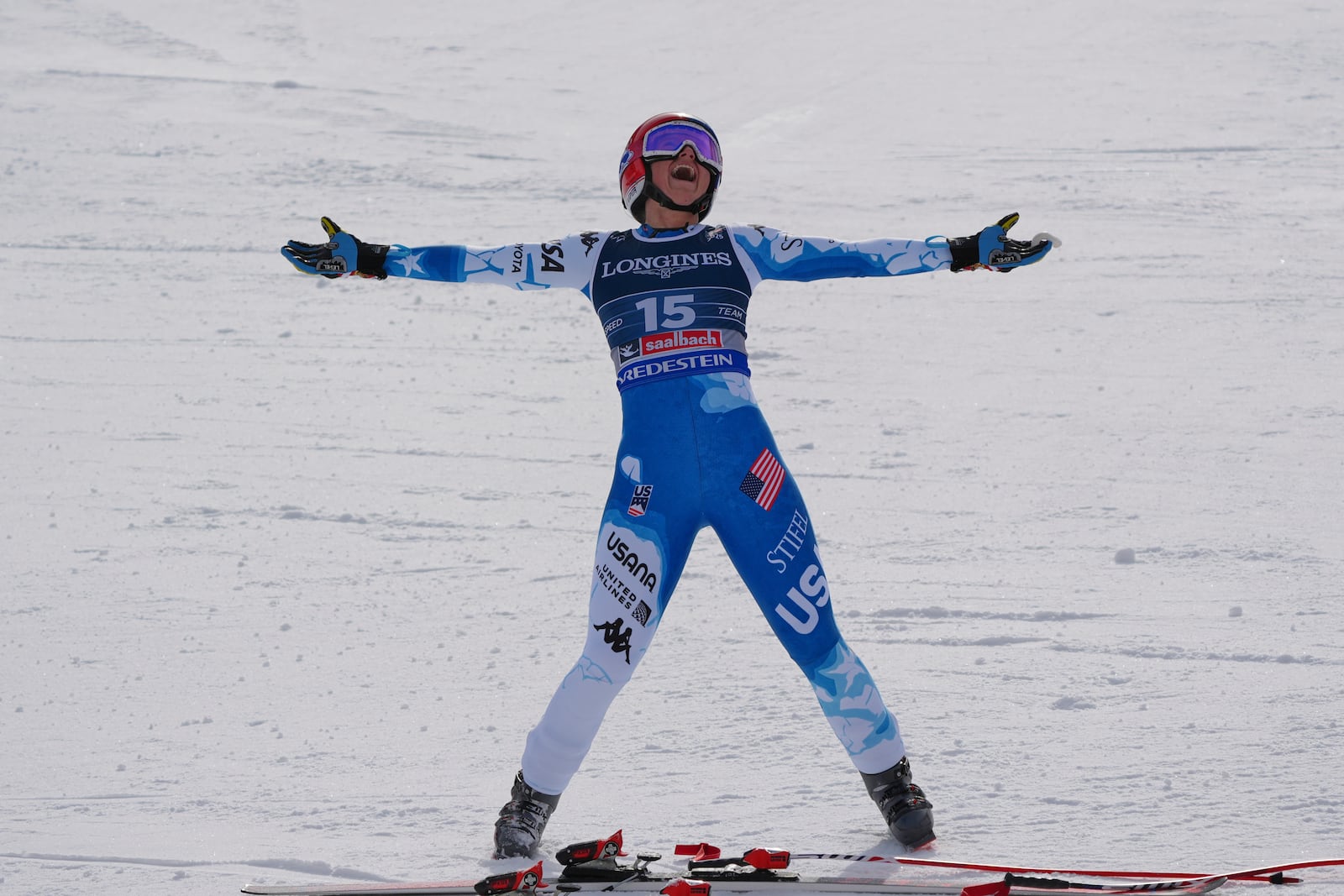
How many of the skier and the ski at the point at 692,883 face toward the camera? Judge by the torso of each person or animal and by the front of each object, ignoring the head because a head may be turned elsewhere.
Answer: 1

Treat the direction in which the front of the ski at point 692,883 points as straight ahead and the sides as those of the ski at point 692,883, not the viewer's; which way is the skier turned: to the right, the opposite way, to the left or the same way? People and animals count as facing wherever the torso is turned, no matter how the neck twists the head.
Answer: to the right

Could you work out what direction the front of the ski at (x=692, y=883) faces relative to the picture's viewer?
facing to the right of the viewer

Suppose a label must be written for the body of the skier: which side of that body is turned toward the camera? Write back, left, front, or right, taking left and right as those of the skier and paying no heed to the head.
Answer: front
